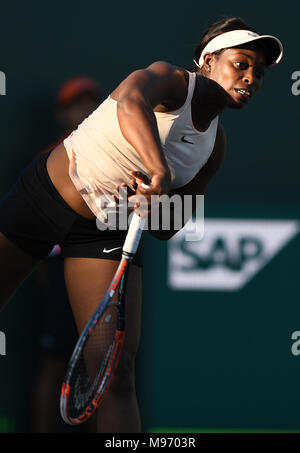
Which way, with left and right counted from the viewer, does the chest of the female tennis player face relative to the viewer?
facing the viewer and to the right of the viewer
